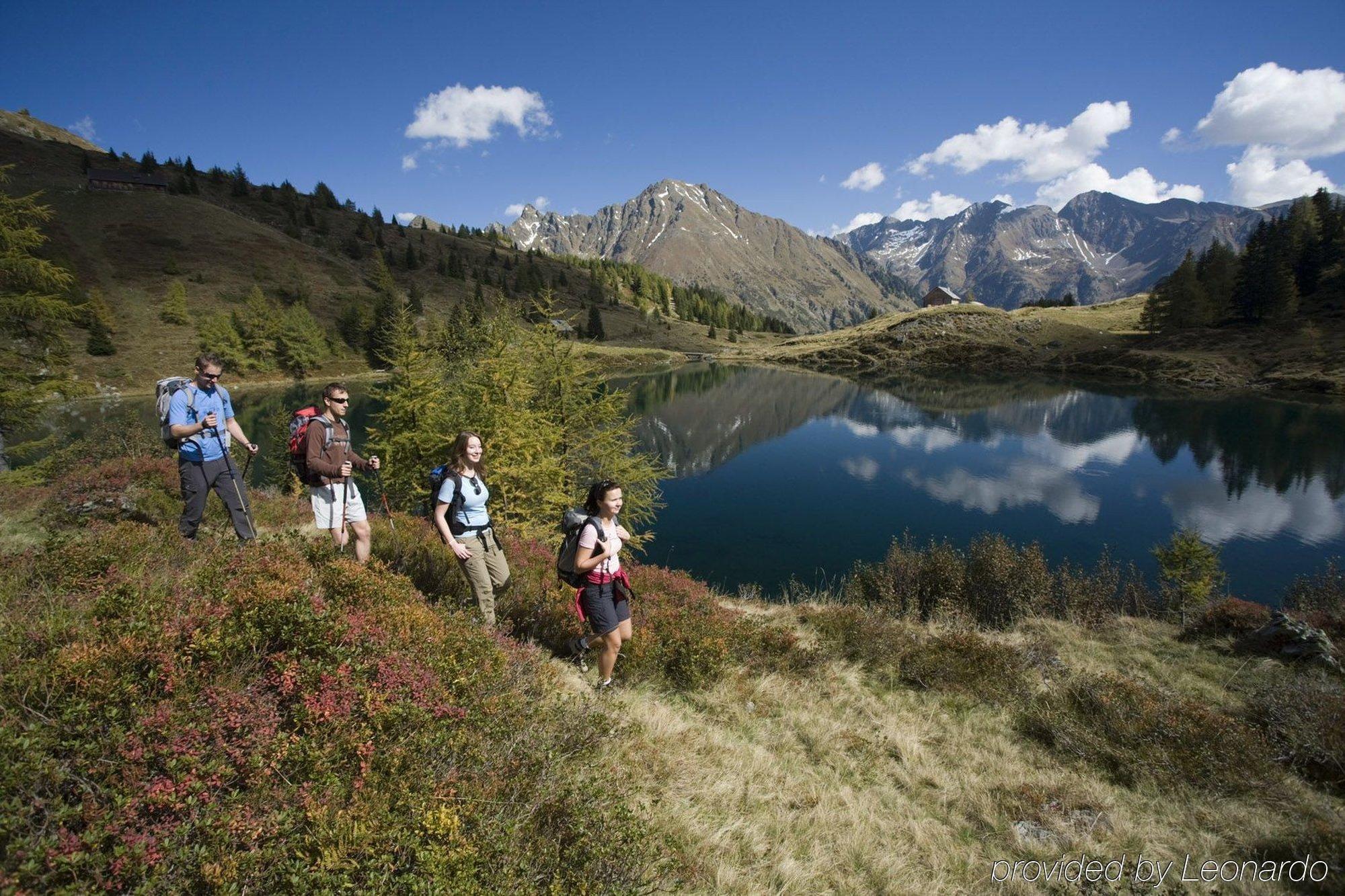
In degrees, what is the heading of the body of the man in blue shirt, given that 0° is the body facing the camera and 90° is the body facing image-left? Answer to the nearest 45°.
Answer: approximately 315°

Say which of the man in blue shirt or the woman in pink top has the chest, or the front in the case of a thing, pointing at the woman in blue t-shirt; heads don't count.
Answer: the man in blue shirt

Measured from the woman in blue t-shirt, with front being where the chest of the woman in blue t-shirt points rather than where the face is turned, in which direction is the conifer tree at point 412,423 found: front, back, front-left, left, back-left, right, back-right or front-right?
back-left

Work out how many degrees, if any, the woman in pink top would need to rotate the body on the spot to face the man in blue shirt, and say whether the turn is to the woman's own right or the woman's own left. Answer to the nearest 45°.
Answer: approximately 180°

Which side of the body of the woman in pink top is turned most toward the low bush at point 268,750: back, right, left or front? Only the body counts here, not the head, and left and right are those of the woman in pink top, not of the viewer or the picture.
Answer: right

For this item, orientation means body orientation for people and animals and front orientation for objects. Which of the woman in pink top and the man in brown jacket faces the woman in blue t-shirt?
the man in brown jacket

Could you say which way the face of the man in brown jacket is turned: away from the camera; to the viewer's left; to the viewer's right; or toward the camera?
to the viewer's right
